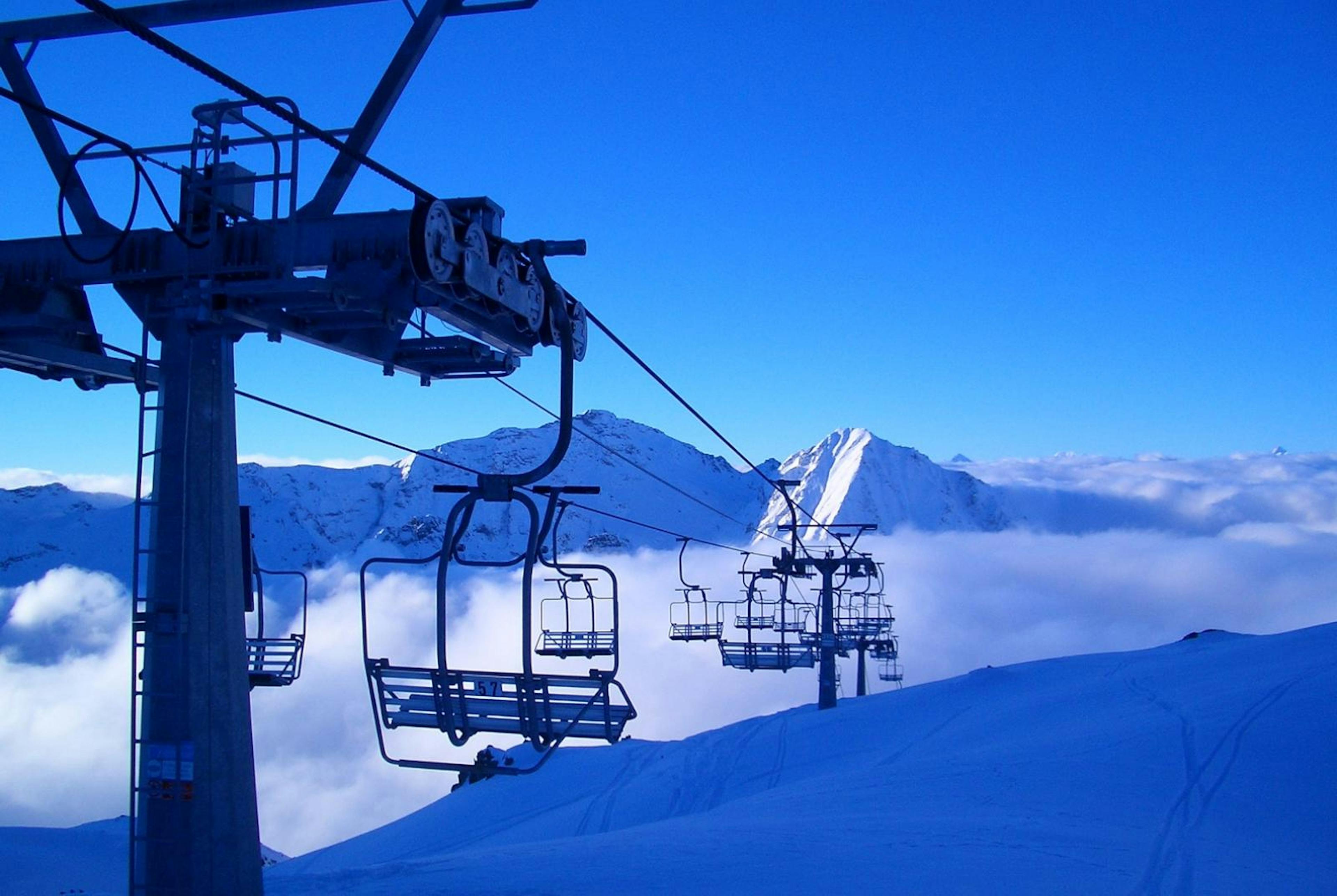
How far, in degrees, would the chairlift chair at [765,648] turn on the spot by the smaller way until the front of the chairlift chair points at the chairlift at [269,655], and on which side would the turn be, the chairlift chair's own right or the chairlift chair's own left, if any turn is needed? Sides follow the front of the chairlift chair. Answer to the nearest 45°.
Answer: approximately 180°

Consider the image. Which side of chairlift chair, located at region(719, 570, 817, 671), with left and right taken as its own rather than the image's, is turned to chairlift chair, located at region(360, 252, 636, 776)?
back

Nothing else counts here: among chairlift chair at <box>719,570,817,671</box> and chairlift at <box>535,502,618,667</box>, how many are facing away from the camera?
2

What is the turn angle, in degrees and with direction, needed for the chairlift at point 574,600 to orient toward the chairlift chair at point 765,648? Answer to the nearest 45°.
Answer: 0° — it already faces it

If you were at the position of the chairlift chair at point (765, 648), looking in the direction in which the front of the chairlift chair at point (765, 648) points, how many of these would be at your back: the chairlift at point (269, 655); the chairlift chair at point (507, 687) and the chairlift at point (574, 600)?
3

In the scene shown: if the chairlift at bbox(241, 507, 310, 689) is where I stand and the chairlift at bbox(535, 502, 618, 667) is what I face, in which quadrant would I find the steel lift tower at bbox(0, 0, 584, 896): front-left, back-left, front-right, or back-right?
back-right

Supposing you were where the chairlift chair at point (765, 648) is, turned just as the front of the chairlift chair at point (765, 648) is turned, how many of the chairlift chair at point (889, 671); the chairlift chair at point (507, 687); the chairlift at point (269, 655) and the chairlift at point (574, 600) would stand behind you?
3
